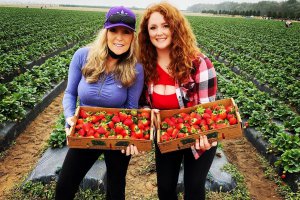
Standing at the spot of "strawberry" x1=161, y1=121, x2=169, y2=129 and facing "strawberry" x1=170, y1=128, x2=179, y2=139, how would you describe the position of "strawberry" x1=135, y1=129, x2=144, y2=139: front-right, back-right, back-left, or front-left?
back-right

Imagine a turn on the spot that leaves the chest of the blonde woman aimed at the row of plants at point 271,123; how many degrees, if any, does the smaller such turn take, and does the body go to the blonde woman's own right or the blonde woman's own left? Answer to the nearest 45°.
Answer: approximately 135° to the blonde woman's own left

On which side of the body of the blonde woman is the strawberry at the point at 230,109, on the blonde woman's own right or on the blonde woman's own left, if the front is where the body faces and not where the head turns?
on the blonde woman's own left

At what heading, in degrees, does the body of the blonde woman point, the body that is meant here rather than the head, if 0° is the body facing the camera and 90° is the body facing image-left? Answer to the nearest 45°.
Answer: approximately 0°

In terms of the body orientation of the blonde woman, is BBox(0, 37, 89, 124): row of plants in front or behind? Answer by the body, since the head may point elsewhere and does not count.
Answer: behind

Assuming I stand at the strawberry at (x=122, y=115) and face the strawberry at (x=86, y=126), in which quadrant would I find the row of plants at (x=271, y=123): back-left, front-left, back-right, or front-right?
back-right

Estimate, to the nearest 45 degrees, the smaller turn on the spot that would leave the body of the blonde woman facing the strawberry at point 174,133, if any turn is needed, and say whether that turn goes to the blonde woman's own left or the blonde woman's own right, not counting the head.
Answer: approximately 90° to the blonde woman's own left

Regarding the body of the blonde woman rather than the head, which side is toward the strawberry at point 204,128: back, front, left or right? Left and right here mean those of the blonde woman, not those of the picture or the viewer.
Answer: left

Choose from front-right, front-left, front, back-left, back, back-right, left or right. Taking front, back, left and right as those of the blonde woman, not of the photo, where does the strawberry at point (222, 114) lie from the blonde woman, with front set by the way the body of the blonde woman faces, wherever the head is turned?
left
